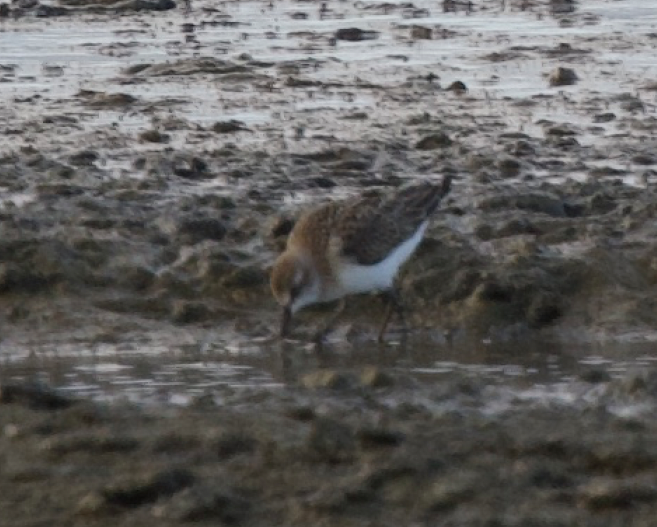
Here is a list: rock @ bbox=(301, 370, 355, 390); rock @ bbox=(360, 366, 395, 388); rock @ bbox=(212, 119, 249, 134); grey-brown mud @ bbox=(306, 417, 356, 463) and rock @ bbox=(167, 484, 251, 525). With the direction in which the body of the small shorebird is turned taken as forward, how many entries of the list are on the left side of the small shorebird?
4

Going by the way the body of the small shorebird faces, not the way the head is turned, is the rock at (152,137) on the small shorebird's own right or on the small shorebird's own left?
on the small shorebird's own right

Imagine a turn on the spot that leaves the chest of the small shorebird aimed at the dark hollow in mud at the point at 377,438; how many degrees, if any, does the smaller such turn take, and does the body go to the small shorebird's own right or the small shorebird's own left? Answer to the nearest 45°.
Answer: approximately 90° to the small shorebird's own left

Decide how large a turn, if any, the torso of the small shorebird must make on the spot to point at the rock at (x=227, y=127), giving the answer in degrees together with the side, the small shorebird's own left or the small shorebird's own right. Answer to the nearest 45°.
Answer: approximately 90° to the small shorebird's own right

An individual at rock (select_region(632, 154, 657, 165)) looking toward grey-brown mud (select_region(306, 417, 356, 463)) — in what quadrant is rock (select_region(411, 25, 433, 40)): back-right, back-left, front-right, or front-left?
back-right

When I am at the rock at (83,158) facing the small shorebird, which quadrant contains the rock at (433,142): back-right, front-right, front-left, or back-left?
front-left

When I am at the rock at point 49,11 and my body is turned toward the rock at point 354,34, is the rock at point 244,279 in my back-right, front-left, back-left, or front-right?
front-right

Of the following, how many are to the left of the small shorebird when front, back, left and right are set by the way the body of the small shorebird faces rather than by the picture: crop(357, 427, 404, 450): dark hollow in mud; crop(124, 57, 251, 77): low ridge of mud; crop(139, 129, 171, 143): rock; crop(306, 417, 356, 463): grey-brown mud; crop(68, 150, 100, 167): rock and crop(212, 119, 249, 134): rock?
2

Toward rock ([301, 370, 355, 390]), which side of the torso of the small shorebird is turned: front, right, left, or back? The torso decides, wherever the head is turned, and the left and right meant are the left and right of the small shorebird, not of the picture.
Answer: left

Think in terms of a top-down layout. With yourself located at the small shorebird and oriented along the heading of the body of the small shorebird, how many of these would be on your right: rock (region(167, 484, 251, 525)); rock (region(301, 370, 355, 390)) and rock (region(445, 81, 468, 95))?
1

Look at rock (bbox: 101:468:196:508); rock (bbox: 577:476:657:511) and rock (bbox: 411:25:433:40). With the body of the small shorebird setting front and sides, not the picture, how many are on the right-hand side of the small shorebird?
1

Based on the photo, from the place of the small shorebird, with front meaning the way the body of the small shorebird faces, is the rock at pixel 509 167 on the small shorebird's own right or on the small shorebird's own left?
on the small shorebird's own right

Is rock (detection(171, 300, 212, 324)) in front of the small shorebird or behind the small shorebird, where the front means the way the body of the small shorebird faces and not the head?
in front

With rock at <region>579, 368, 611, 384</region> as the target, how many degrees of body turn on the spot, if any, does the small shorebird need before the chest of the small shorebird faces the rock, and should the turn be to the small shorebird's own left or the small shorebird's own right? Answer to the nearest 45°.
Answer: approximately 135° to the small shorebird's own left

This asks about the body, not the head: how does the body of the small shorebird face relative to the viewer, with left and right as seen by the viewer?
facing to the left of the viewer

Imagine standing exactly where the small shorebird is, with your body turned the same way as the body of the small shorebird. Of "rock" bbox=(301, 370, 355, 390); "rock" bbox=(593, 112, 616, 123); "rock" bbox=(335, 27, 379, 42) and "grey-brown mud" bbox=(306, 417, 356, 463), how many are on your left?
2
